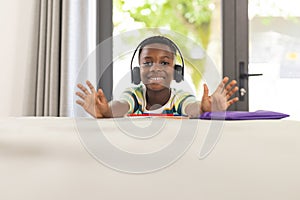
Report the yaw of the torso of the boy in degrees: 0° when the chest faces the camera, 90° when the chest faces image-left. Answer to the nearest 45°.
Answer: approximately 0°

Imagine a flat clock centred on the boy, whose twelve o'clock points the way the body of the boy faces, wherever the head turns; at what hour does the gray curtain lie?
The gray curtain is roughly at 5 o'clock from the boy.
